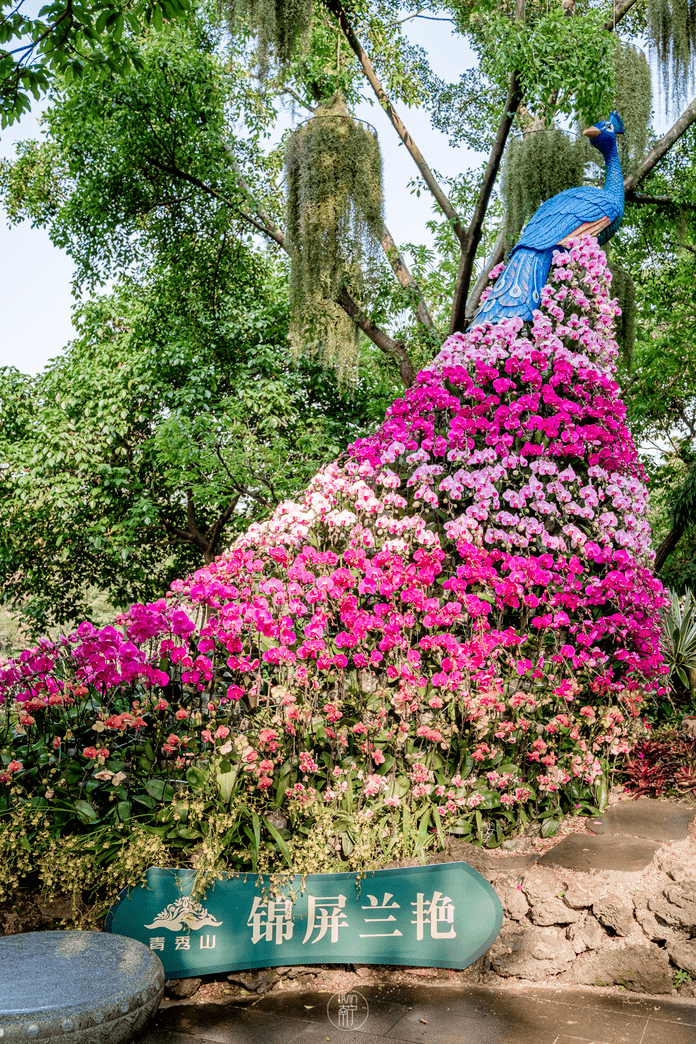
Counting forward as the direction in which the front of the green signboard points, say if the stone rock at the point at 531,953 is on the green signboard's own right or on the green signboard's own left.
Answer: on the green signboard's own left

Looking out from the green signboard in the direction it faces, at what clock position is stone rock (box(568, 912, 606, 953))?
The stone rock is roughly at 9 o'clock from the green signboard.

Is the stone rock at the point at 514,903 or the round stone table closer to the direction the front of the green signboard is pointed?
the round stone table

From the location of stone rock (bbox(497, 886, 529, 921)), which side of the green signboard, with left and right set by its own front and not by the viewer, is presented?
left

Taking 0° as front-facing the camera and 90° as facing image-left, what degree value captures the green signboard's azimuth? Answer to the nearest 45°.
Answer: approximately 0°

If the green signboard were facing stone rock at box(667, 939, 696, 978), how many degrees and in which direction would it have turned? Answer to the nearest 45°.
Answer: approximately 90° to its left

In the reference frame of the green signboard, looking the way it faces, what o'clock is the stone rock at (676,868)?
The stone rock is roughly at 9 o'clock from the green signboard.

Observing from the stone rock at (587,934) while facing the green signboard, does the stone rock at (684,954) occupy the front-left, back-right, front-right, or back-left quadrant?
back-left

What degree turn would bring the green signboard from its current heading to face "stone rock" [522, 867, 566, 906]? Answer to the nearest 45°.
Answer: approximately 90° to its left

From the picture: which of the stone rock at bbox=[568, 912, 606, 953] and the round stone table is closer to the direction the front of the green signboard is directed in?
the round stone table

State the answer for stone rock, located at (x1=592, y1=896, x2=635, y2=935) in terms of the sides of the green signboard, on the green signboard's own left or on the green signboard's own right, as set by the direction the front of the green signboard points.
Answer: on the green signboard's own left

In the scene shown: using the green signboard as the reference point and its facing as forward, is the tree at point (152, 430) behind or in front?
behind
